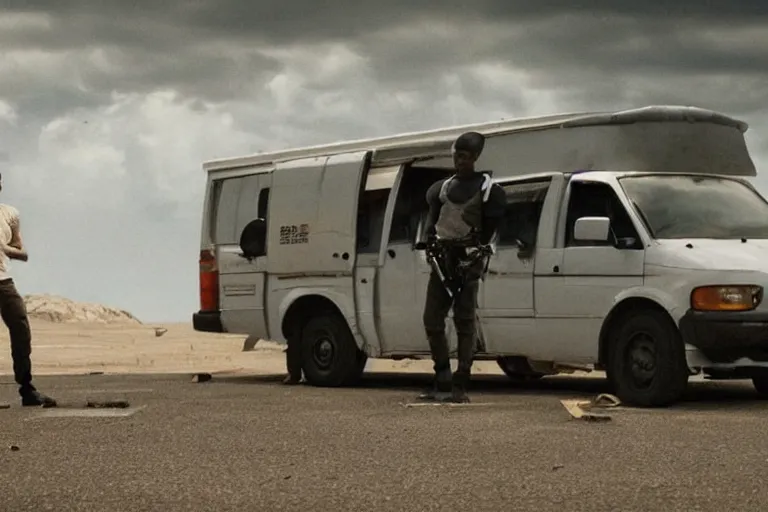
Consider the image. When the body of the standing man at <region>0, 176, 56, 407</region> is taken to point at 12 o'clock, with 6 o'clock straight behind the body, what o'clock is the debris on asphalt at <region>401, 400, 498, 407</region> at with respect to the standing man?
The debris on asphalt is roughly at 11 o'clock from the standing man.

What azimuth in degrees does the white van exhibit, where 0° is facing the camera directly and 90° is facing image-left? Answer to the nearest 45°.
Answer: approximately 315°

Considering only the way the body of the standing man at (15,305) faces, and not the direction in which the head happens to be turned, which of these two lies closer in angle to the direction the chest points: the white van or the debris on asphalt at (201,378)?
the white van

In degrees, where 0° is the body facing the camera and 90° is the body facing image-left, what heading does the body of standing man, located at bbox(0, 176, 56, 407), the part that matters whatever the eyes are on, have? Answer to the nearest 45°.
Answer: approximately 315°

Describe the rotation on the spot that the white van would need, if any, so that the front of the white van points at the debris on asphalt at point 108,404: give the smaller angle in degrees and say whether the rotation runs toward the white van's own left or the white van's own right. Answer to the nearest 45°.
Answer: approximately 135° to the white van's own right
